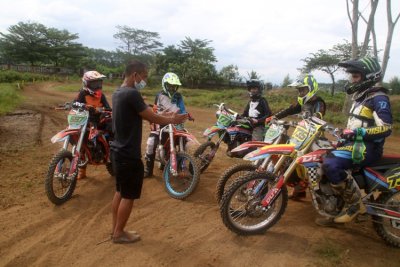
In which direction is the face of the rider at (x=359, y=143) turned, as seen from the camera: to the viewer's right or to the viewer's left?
to the viewer's left

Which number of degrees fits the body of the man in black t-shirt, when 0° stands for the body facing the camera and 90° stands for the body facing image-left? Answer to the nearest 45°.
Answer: approximately 270°

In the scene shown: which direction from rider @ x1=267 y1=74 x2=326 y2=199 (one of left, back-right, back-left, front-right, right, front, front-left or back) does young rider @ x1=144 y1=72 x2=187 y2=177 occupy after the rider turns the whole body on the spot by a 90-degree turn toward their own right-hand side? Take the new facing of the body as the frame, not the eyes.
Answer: front-left

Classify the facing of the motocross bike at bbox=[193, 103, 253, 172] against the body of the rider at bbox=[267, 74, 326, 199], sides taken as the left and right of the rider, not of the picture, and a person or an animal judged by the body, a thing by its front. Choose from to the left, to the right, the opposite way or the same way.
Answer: the same way

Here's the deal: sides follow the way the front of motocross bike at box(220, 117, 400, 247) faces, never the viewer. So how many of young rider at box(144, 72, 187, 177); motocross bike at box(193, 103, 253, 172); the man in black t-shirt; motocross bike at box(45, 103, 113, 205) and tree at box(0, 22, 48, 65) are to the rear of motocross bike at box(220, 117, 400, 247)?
0

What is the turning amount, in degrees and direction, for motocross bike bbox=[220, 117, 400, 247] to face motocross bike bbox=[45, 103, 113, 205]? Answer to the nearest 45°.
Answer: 0° — it already faces it

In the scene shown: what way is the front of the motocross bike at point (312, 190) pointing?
to the viewer's left

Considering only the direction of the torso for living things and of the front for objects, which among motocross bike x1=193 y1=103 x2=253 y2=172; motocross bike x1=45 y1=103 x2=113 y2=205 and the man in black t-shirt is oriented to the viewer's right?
the man in black t-shirt

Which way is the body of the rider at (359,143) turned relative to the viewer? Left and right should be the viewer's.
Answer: facing to the left of the viewer

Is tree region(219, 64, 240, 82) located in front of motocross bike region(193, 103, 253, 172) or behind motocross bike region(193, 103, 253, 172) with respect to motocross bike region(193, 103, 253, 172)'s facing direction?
behind

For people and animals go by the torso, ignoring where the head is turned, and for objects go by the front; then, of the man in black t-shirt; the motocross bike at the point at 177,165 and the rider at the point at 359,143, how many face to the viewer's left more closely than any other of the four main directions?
1

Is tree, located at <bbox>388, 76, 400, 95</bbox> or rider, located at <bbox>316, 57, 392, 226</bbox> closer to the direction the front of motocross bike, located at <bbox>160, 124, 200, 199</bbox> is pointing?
the rider

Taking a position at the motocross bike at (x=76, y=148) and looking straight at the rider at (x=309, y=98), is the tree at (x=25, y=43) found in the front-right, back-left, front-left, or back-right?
back-left

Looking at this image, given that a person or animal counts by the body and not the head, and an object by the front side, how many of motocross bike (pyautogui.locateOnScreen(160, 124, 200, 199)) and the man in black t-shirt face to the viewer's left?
0

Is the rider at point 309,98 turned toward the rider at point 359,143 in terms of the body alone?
no

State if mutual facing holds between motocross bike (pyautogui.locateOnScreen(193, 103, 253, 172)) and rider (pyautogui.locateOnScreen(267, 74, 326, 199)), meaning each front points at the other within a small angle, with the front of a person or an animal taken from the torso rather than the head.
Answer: no

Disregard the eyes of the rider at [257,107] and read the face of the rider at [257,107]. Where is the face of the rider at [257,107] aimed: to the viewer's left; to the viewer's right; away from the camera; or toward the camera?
toward the camera

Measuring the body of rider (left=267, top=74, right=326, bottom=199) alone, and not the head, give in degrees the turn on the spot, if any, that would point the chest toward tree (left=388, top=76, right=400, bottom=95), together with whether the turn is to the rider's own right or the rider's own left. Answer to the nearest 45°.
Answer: approximately 135° to the rider's own right

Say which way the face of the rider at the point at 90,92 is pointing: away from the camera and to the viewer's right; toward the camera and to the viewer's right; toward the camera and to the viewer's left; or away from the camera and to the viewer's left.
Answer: toward the camera and to the viewer's right
